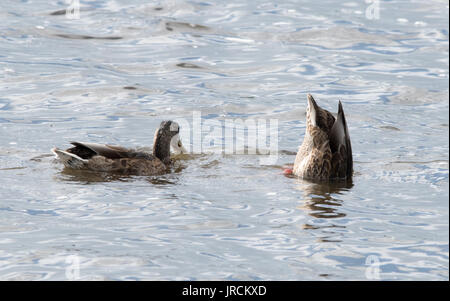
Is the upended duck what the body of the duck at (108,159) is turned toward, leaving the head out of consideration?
yes

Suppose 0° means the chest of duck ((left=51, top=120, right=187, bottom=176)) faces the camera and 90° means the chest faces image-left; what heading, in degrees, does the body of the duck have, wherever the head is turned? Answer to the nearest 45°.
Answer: approximately 270°
